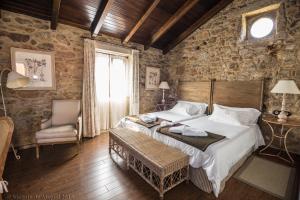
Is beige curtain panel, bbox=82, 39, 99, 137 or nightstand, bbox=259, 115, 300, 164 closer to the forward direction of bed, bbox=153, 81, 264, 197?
the beige curtain panel

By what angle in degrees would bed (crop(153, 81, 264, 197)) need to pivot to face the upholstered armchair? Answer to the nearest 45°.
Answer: approximately 45° to its right

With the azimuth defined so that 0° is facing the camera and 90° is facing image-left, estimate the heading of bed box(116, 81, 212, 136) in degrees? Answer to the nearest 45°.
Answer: approximately 45°

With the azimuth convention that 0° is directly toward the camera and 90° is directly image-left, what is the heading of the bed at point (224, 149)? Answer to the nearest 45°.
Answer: approximately 45°

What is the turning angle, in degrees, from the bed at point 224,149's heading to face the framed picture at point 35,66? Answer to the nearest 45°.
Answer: approximately 45° to its right

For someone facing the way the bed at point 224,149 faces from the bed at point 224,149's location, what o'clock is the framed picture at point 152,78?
The framed picture is roughly at 3 o'clock from the bed.

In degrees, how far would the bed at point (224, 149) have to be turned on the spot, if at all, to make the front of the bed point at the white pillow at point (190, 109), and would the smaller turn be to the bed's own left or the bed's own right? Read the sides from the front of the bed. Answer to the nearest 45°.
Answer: approximately 90° to the bed's own right

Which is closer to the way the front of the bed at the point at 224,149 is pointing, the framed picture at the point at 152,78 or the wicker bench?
the wicker bench

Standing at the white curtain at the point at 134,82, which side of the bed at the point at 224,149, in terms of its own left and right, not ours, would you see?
right

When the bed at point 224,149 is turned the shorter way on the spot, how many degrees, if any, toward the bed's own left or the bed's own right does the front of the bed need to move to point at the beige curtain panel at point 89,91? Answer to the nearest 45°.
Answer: approximately 45° to the bed's own right
